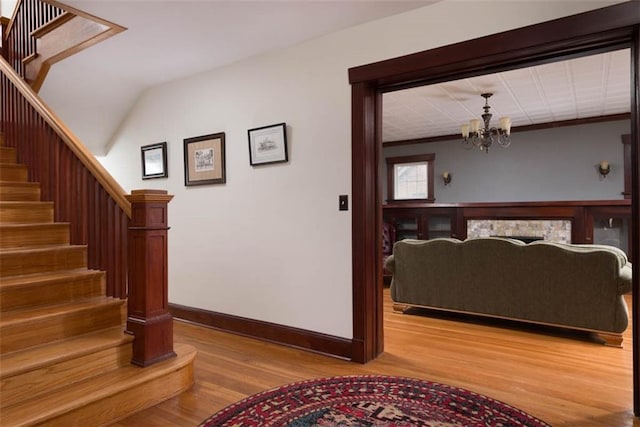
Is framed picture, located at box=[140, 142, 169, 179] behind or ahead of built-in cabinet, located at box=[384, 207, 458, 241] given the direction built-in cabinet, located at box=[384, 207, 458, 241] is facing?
ahead

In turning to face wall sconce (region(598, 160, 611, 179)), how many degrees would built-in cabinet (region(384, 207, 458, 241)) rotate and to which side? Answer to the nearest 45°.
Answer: approximately 90° to its left

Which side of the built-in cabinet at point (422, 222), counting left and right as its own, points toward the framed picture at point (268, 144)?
front

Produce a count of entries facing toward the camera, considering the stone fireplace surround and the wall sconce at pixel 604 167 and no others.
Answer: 2

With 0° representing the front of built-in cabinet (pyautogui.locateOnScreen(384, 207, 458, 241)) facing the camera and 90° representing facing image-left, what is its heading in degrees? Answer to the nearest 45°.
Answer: approximately 0°

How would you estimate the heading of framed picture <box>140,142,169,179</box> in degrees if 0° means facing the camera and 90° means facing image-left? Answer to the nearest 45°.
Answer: approximately 45°

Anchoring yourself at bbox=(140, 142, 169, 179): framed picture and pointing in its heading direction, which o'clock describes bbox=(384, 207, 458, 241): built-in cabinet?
The built-in cabinet is roughly at 7 o'clock from the framed picture.

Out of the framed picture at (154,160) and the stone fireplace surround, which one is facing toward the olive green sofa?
the stone fireplace surround

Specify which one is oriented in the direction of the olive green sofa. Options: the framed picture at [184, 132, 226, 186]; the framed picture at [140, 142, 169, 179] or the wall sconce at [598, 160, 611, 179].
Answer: the wall sconce

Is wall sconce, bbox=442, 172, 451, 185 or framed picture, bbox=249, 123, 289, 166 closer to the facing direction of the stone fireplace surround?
the framed picture

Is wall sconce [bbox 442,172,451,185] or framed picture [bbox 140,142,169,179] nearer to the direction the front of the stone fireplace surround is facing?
the framed picture

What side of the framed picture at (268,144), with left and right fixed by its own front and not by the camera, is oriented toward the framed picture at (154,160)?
right

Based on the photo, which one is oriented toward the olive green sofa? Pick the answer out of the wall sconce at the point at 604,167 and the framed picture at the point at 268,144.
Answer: the wall sconce
